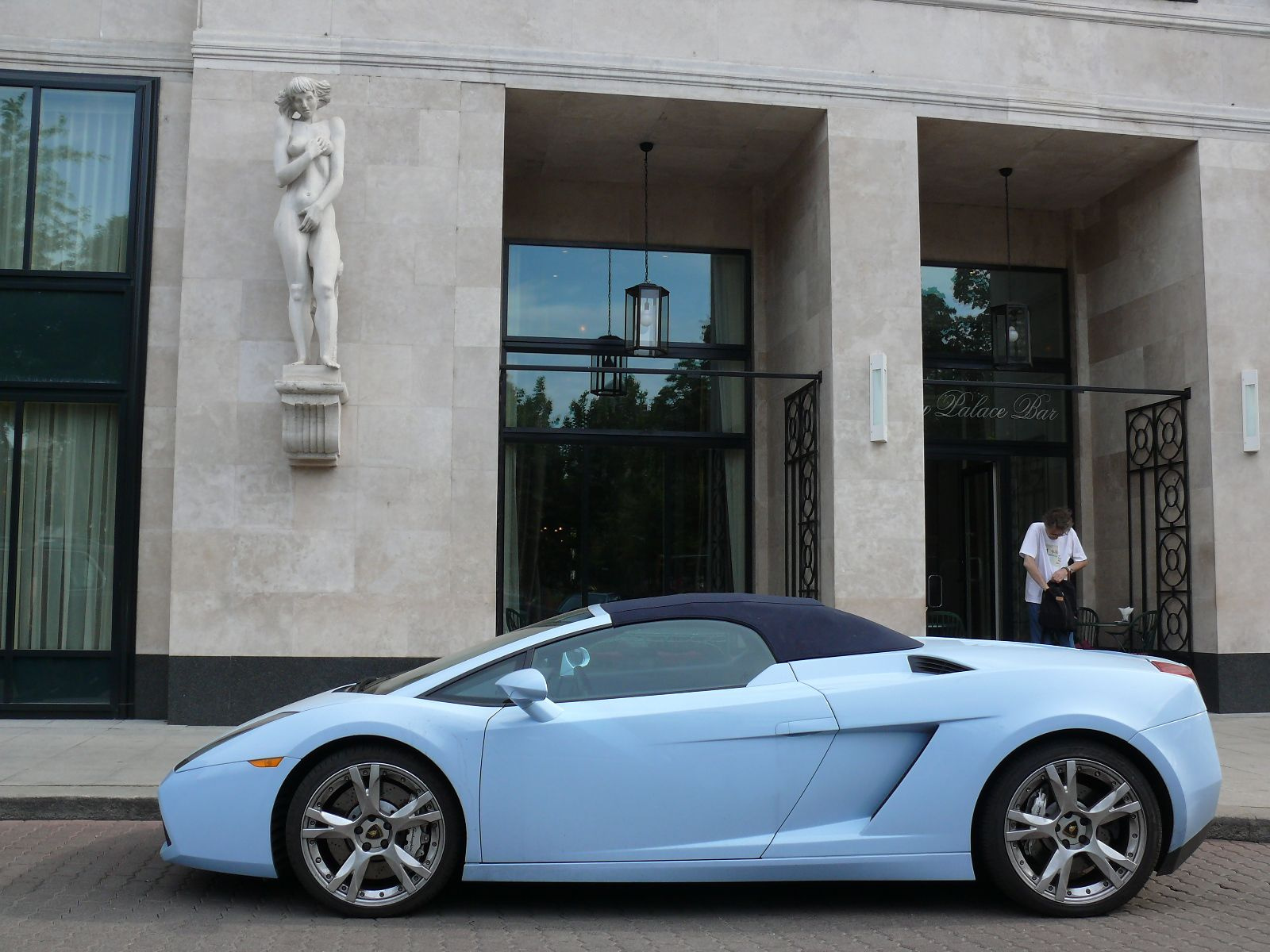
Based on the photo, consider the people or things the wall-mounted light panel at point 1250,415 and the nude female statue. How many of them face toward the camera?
2

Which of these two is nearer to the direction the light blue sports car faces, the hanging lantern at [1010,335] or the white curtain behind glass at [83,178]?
the white curtain behind glass

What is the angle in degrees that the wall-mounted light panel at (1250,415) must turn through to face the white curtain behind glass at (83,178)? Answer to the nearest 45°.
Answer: approximately 45° to its right

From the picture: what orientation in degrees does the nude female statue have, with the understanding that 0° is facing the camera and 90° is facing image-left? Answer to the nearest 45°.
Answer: approximately 0°

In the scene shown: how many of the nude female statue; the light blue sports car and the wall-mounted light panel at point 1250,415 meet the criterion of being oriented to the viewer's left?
1

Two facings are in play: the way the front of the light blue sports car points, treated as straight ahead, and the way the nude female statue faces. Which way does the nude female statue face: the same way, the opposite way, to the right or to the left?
to the left

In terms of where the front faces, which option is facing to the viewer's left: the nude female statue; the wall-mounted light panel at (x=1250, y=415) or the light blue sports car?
the light blue sports car

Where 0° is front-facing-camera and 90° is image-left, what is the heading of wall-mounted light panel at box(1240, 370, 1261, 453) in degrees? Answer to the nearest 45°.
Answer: approximately 0°

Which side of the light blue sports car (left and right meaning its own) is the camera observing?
left
